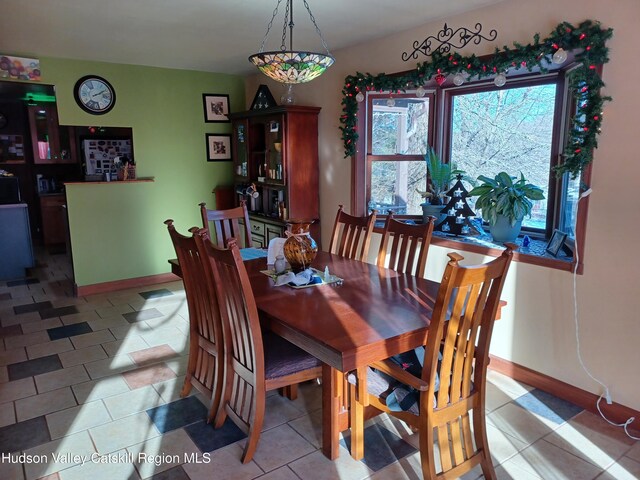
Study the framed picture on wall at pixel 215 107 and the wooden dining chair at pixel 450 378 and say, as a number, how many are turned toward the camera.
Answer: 1

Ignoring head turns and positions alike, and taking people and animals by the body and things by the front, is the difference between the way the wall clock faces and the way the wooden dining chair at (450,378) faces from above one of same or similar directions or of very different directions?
very different directions

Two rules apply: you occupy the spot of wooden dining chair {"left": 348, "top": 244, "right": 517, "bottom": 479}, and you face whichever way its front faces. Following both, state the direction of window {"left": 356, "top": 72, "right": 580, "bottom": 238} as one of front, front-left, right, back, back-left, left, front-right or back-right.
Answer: front-right

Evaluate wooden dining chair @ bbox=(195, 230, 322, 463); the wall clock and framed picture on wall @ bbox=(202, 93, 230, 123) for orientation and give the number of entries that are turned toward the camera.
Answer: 2

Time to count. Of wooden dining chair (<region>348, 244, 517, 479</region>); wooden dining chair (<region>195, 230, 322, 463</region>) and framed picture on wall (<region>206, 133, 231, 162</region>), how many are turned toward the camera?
1

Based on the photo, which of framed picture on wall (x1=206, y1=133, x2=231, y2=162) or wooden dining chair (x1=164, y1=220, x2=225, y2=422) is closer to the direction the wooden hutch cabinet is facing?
the wooden dining chair

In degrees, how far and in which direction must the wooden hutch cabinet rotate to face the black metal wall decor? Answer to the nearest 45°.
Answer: approximately 90° to its left

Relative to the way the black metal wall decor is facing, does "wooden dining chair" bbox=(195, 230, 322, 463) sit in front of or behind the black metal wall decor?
in front

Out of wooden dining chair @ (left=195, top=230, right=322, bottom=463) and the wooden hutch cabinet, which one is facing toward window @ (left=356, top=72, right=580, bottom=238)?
the wooden dining chair

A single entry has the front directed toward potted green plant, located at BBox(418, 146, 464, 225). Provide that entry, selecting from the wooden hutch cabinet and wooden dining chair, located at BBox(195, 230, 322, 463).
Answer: the wooden dining chair

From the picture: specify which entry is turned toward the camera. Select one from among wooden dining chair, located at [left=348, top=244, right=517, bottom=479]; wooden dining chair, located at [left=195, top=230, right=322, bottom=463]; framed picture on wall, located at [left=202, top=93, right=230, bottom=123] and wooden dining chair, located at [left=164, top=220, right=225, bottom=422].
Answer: the framed picture on wall

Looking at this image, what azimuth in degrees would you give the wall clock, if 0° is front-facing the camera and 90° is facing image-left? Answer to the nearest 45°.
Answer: approximately 0°

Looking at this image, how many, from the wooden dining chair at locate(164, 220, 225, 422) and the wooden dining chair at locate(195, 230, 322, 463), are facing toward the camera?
0

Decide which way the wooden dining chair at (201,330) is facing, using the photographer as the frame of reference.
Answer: facing away from the viewer and to the right of the viewer

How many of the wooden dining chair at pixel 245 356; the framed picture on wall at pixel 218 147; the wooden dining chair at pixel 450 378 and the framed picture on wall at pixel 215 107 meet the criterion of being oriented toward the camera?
2

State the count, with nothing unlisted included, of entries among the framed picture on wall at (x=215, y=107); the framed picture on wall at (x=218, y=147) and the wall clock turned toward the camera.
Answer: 3

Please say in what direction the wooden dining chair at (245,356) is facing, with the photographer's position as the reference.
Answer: facing away from the viewer and to the right of the viewer
